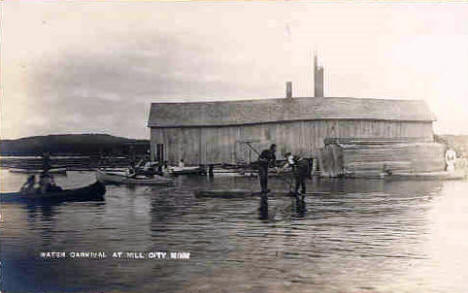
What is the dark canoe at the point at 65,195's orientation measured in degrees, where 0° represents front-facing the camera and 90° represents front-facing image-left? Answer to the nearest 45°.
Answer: approximately 270°

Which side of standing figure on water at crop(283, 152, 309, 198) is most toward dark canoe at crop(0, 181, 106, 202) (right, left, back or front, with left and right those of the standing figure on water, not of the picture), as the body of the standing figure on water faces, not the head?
front

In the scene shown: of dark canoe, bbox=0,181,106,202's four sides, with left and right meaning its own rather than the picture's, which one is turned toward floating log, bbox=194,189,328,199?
front

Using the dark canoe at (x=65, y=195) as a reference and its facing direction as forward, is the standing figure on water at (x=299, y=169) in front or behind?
in front

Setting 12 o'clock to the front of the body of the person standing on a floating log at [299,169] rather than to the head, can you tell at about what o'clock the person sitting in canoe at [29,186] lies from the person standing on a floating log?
The person sitting in canoe is roughly at 12 o'clock from the person standing on a floating log.

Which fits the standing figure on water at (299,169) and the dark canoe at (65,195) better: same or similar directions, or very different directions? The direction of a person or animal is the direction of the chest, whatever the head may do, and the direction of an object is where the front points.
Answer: very different directions

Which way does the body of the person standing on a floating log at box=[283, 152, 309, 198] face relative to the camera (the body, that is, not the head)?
to the viewer's left
